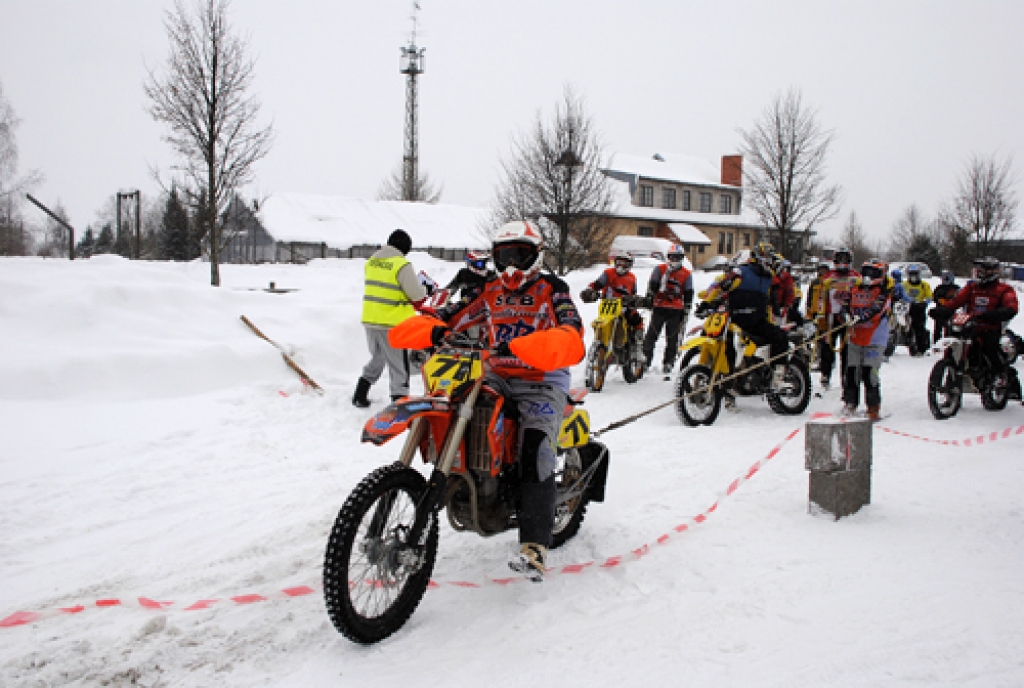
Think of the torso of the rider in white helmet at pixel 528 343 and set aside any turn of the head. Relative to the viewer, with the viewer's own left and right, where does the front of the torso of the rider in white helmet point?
facing the viewer and to the left of the viewer

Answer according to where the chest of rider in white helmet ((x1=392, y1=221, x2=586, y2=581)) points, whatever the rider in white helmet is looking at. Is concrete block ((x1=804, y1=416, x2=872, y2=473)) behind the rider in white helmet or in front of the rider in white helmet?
behind

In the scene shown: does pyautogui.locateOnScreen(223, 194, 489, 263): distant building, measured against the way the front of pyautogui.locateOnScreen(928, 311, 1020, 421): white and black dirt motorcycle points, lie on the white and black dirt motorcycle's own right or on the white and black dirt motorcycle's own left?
on the white and black dirt motorcycle's own right

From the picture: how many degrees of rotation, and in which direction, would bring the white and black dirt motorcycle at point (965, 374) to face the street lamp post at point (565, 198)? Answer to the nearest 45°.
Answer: approximately 90° to its right

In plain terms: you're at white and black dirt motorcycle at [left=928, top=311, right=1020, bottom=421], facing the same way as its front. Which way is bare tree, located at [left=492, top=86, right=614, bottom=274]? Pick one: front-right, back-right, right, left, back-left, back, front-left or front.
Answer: right

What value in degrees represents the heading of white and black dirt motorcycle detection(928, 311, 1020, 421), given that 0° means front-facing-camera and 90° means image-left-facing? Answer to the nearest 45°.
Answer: approximately 45°

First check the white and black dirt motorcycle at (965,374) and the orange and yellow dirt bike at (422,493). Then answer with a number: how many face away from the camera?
0

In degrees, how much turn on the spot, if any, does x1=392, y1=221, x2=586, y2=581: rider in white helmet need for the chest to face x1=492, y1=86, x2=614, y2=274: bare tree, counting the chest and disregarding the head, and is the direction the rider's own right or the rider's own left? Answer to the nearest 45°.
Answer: approximately 135° to the rider's own right

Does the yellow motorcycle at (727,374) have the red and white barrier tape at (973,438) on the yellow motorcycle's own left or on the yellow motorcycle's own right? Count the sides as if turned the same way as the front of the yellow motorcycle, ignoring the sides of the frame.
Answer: on the yellow motorcycle's own left

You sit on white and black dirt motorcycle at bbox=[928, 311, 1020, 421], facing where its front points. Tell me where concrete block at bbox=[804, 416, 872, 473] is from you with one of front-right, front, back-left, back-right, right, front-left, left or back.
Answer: front-left

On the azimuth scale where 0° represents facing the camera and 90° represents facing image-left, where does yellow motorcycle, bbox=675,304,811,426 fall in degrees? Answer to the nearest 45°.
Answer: approximately 45°
